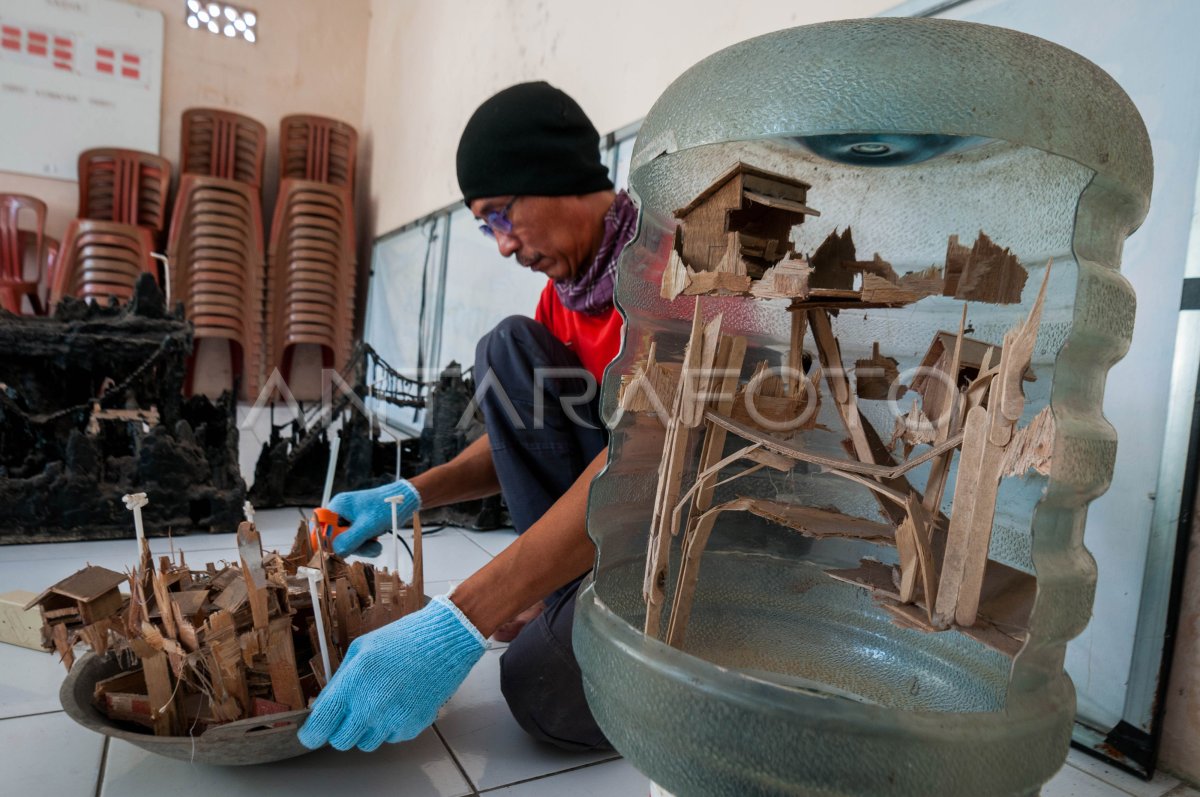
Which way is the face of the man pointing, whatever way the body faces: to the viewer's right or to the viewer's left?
to the viewer's left

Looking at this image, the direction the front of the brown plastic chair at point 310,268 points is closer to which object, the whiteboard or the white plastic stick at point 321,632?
the white plastic stick

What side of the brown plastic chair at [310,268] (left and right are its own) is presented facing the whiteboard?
right

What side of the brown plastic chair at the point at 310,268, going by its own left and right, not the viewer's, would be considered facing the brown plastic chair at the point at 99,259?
right

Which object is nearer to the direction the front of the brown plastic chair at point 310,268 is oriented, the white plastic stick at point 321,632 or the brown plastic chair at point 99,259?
the white plastic stick

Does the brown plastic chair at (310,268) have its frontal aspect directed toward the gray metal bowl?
yes

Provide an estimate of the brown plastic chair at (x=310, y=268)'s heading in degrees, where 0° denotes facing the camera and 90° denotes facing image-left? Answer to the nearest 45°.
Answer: approximately 0°

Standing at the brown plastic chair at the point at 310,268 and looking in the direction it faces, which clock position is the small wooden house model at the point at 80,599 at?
The small wooden house model is roughly at 12 o'clock from the brown plastic chair.
